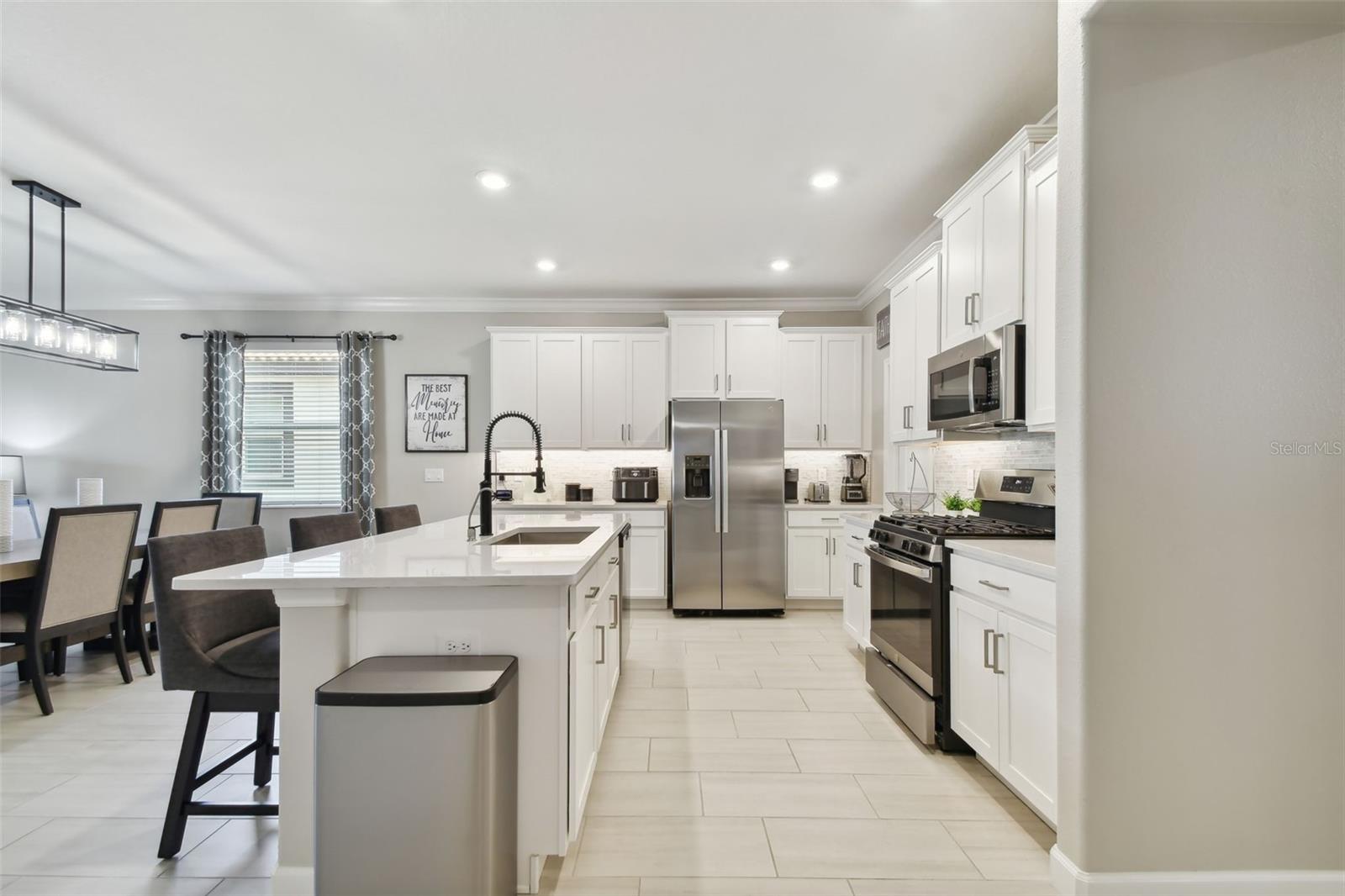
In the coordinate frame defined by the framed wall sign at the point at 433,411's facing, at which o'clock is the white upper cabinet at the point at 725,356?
The white upper cabinet is roughly at 10 o'clock from the framed wall sign.

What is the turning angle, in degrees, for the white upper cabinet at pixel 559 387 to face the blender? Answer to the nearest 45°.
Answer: approximately 90° to its left

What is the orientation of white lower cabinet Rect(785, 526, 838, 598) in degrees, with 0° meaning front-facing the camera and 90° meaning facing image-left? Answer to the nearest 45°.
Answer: approximately 0°

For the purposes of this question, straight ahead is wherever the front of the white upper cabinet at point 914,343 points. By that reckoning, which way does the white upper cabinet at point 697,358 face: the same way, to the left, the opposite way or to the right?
to the left

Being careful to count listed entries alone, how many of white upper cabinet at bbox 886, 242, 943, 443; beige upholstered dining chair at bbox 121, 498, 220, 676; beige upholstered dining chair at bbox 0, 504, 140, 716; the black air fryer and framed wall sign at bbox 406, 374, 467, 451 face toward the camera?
2

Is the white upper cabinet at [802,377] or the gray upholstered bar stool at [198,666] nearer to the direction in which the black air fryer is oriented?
the gray upholstered bar stool

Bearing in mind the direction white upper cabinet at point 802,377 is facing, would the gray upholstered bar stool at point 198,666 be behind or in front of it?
in front

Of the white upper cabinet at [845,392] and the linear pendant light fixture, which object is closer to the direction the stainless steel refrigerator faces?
the linear pendant light fixture

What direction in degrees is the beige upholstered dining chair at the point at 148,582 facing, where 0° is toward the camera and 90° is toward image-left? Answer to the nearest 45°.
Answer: approximately 135°

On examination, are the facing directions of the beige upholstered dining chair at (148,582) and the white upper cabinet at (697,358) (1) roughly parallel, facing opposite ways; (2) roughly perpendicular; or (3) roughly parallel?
roughly perpendicular

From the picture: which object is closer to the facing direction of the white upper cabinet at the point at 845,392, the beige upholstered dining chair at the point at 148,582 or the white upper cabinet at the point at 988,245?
the white upper cabinet

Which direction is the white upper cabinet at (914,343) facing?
to the viewer's left
